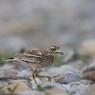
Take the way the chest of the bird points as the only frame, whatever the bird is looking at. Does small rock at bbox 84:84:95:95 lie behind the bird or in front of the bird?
in front

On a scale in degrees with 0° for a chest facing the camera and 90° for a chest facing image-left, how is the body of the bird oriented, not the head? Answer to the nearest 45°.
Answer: approximately 270°

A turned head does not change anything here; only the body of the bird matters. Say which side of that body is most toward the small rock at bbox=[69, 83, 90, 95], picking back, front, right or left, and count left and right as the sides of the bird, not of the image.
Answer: front
